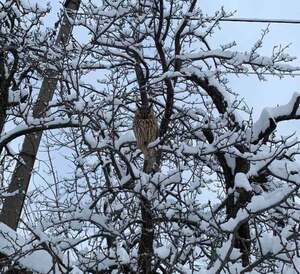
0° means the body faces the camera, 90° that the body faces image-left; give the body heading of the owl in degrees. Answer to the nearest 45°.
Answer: approximately 0°
